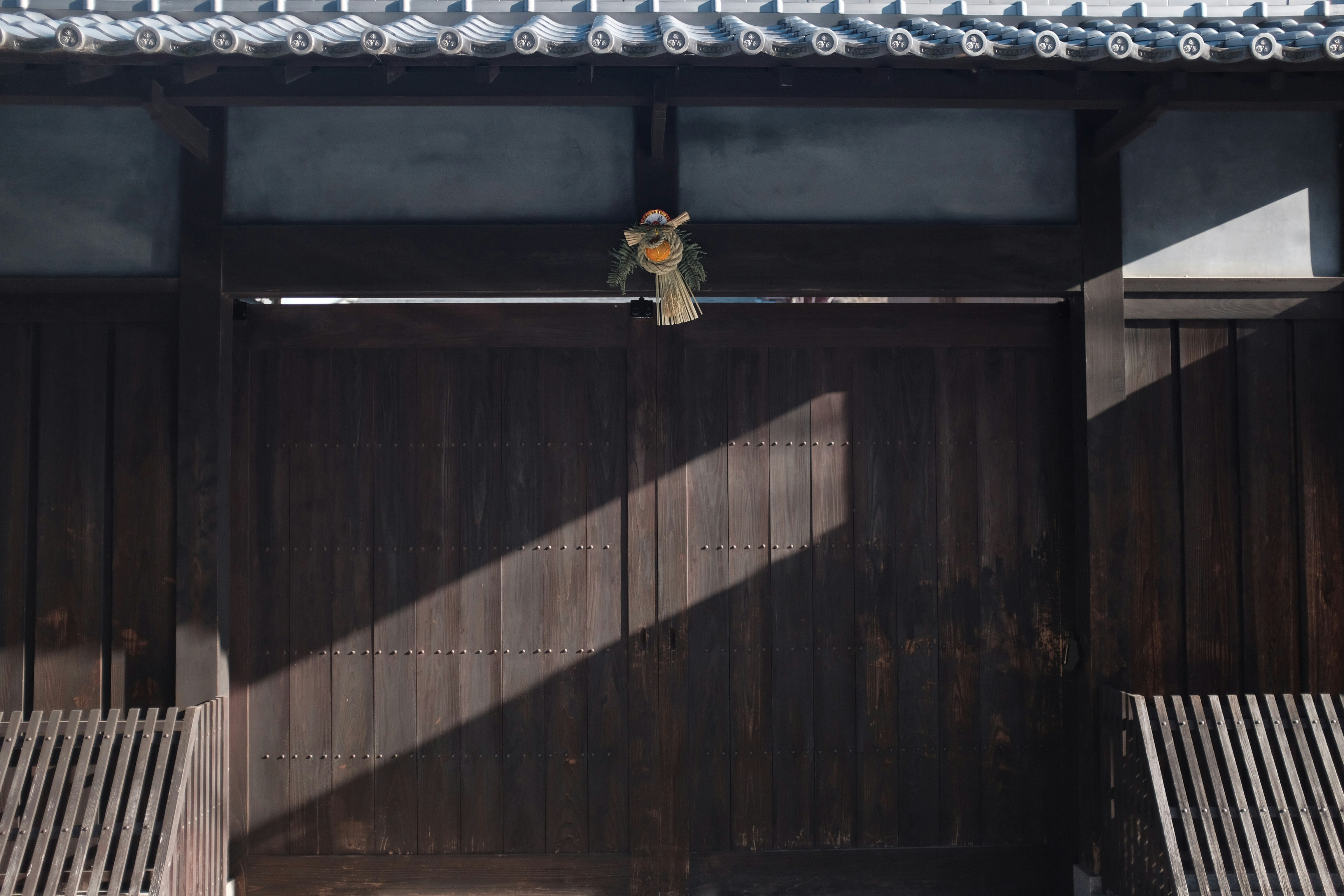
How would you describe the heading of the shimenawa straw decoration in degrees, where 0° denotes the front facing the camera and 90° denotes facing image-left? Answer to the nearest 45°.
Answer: approximately 0°
